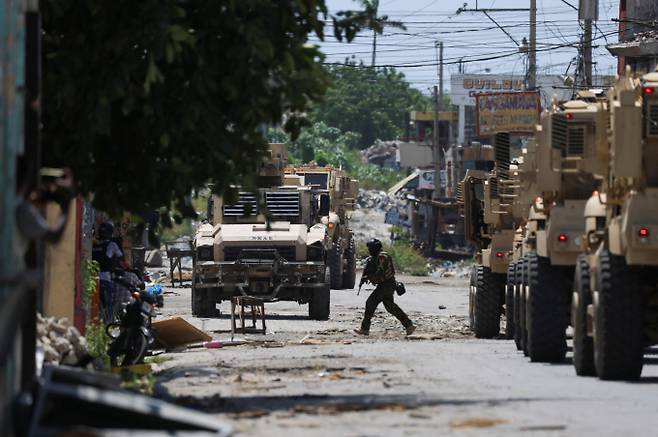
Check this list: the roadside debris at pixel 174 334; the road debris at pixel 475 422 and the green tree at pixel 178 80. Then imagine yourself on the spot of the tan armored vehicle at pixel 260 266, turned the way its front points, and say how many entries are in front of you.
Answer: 3

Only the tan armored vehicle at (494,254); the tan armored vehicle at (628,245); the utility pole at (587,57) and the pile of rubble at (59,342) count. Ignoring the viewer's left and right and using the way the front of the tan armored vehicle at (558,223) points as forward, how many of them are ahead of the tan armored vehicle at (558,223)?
2

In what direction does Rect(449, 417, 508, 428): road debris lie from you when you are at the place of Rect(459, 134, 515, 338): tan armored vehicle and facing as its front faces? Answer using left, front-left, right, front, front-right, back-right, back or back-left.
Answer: back

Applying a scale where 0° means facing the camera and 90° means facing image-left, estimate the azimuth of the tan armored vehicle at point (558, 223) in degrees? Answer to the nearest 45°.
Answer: approximately 180°

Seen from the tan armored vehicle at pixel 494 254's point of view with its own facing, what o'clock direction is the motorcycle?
The motorcycle is roughly at 7 o'clock from the tan armored vehicle.

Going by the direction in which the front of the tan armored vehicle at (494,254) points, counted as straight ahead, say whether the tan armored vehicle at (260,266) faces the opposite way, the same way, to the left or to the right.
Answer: the opposite way

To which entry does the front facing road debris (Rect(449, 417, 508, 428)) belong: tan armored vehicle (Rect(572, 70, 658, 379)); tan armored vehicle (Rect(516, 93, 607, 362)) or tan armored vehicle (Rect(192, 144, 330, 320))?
tan armored vehicle (Rect(192, 144, 330, 320))

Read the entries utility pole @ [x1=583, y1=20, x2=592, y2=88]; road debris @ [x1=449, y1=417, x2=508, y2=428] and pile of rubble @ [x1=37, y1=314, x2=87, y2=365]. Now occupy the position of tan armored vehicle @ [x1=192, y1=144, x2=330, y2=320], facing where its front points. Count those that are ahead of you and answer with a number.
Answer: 2

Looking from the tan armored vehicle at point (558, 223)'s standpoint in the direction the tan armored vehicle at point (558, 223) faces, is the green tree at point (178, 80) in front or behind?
behind

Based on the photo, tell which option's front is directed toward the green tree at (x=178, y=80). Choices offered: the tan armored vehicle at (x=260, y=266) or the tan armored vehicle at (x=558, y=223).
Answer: the tan armored vehicle at (x=260, y=266)
